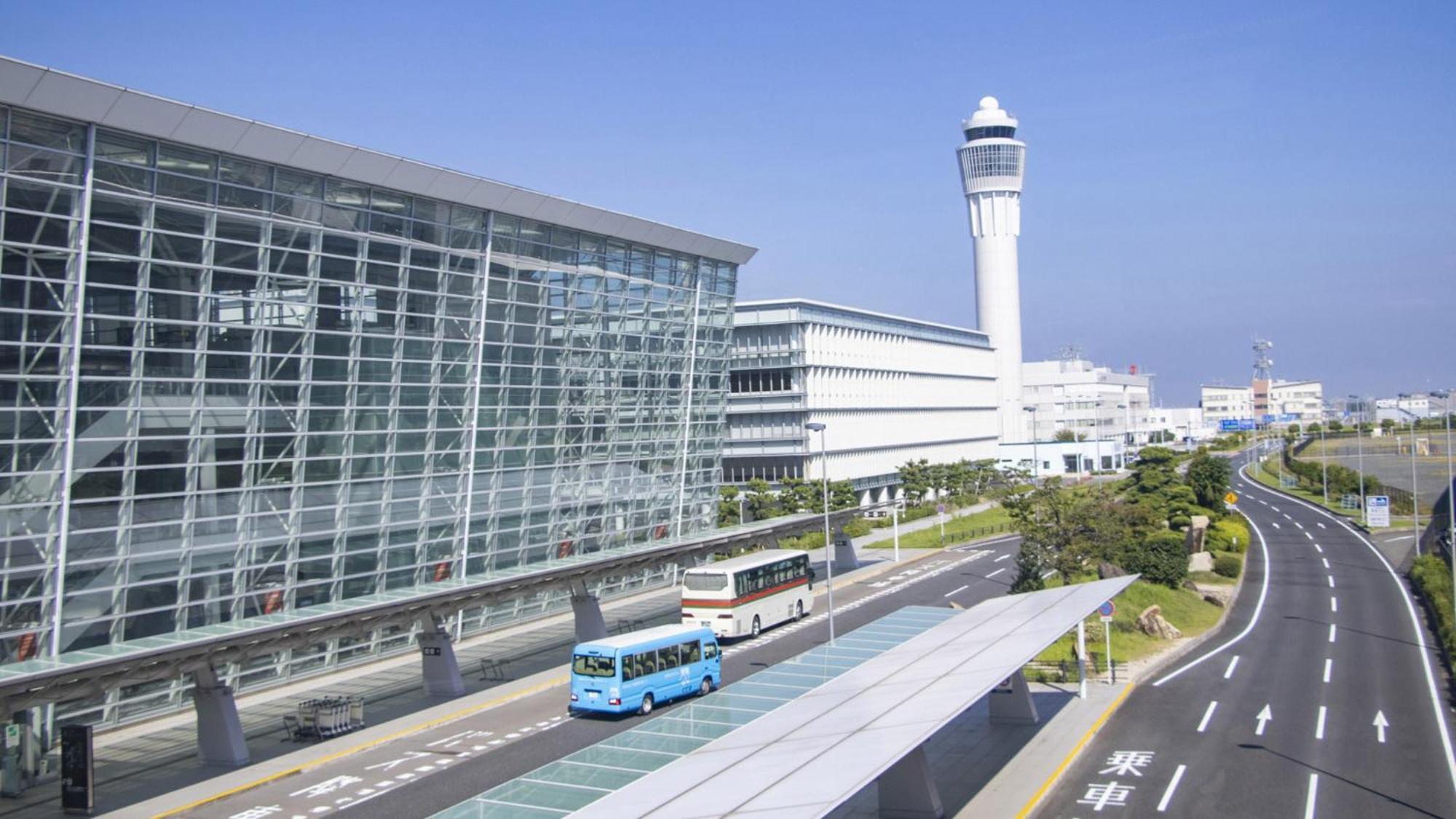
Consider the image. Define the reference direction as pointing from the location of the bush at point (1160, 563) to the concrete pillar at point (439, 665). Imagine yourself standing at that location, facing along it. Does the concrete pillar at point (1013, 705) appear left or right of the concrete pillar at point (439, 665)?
left

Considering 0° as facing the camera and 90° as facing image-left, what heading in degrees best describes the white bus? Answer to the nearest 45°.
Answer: approximately 225°

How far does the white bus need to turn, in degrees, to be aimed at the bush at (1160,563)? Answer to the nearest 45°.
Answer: approximately 45° to its right

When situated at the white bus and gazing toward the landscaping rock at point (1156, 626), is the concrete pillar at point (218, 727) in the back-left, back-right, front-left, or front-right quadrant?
back-right

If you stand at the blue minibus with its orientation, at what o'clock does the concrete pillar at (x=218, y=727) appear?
The concrete pillar is roughly at 7 o'clock from the blue minibus.

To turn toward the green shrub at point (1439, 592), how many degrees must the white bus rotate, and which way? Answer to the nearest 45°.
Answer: approximately 45° to its right

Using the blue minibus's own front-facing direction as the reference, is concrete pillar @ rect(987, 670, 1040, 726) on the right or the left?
on its right

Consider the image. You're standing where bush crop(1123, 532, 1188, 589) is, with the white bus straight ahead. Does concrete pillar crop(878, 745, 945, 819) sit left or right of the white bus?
left

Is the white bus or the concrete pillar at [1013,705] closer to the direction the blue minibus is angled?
the white bus

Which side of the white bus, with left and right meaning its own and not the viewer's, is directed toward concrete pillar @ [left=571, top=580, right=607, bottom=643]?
back

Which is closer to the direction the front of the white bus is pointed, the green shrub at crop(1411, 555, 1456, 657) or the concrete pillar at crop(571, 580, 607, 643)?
the green shrub
